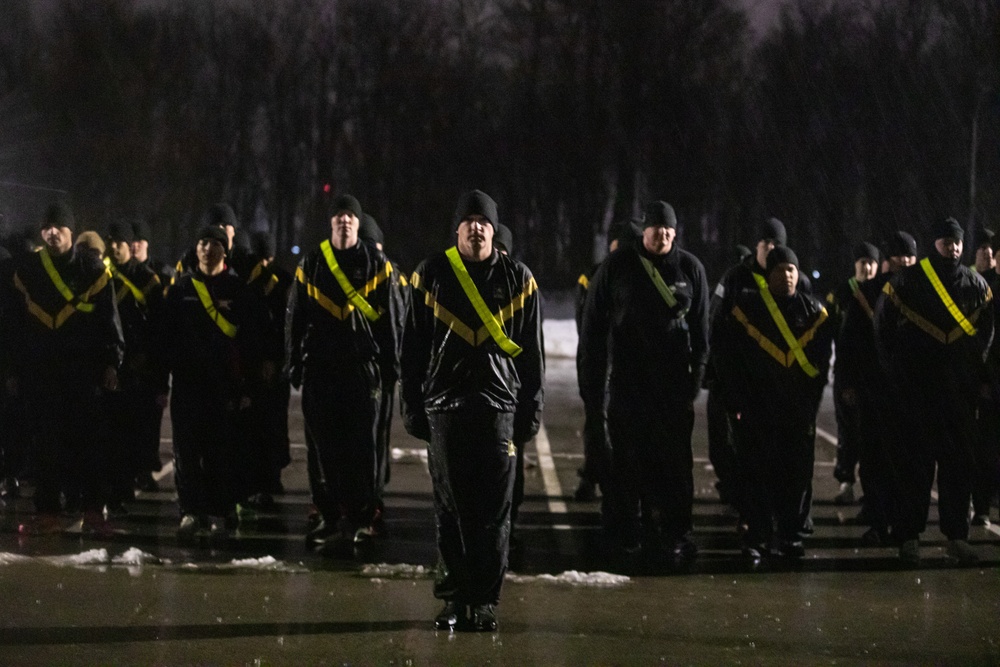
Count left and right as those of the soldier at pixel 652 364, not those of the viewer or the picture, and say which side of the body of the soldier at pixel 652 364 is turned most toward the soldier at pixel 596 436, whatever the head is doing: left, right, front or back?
back

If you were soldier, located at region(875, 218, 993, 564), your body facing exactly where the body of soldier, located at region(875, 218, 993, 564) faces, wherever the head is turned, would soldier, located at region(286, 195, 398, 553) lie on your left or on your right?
on your right

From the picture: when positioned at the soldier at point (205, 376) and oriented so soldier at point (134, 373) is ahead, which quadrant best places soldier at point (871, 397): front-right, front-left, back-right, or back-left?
back-right

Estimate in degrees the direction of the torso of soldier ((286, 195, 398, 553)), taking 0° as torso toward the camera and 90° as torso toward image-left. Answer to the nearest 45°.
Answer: approximately 0°
